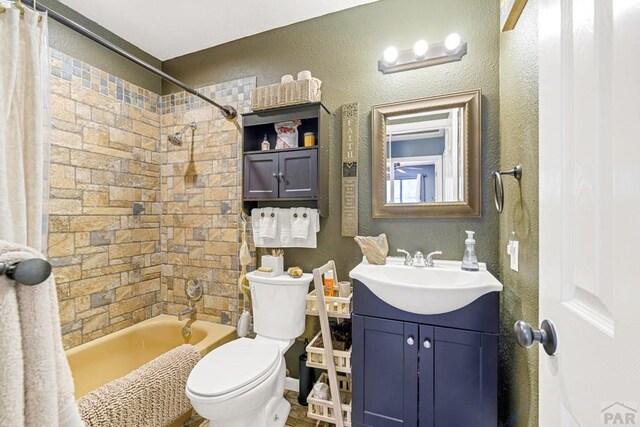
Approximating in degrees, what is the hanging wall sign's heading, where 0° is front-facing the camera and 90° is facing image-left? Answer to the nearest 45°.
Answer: approximately 0°

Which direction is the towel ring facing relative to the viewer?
to the viewer's left

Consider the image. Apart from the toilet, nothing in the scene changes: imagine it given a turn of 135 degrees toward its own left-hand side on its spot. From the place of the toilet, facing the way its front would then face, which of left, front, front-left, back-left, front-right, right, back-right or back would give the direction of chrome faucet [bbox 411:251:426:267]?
front

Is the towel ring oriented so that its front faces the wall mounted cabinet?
yes

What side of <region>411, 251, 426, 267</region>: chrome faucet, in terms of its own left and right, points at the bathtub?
right

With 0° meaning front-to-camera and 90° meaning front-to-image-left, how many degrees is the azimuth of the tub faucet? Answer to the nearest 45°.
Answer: approximately 45°

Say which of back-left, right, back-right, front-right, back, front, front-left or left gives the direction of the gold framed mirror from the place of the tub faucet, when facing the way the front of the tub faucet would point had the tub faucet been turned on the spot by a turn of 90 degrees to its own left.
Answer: front

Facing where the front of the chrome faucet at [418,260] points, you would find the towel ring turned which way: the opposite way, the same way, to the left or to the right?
to the right
